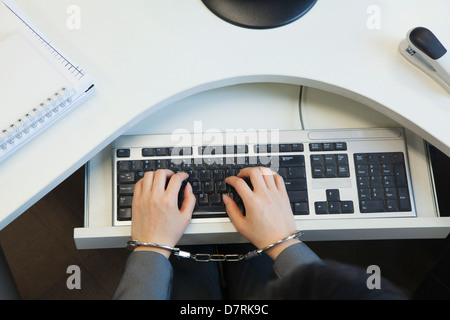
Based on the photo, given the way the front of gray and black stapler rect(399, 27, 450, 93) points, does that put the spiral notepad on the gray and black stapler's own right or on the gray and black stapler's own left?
on the gray and black stapler's own left

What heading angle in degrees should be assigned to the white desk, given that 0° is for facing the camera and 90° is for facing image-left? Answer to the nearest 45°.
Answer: approximately 0°

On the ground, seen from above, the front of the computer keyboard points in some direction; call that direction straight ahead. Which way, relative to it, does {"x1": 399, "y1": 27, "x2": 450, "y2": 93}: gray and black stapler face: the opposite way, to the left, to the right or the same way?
the opposite way

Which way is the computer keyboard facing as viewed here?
toward the camera

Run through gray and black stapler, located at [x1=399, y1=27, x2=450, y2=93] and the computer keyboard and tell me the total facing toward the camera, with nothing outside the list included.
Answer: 1
